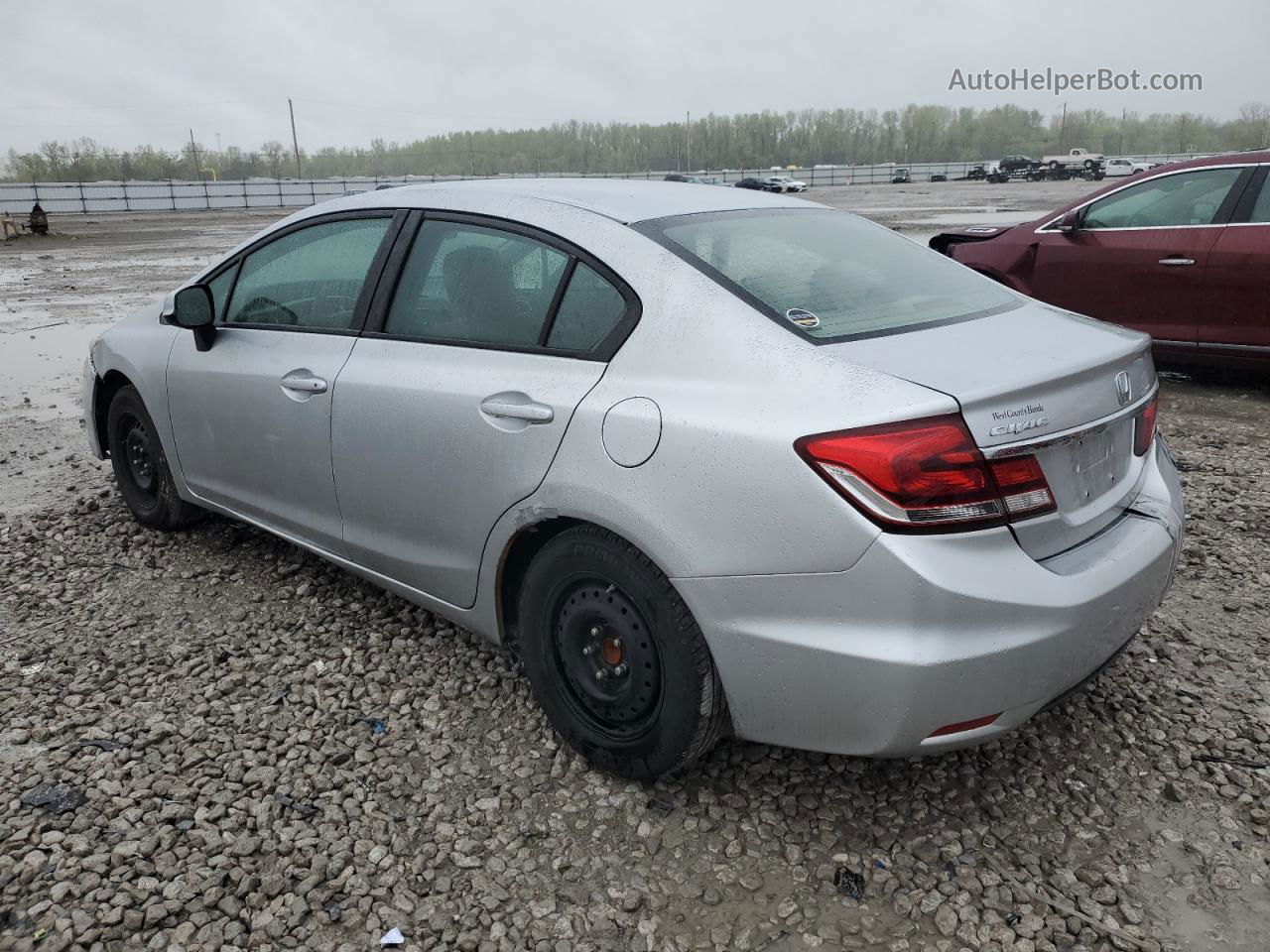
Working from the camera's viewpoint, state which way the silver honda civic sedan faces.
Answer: facing away from the viewer and to the left of the viewer

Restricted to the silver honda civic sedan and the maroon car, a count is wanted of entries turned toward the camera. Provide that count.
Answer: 0

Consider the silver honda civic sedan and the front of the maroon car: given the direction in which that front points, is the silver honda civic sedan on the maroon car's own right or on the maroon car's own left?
on the maroon car's own left

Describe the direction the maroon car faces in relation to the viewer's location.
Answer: facing to the left of the viewer

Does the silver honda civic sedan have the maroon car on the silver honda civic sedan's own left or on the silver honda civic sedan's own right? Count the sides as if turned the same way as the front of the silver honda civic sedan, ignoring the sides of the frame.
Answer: on the silver honda civic sedan's own right
